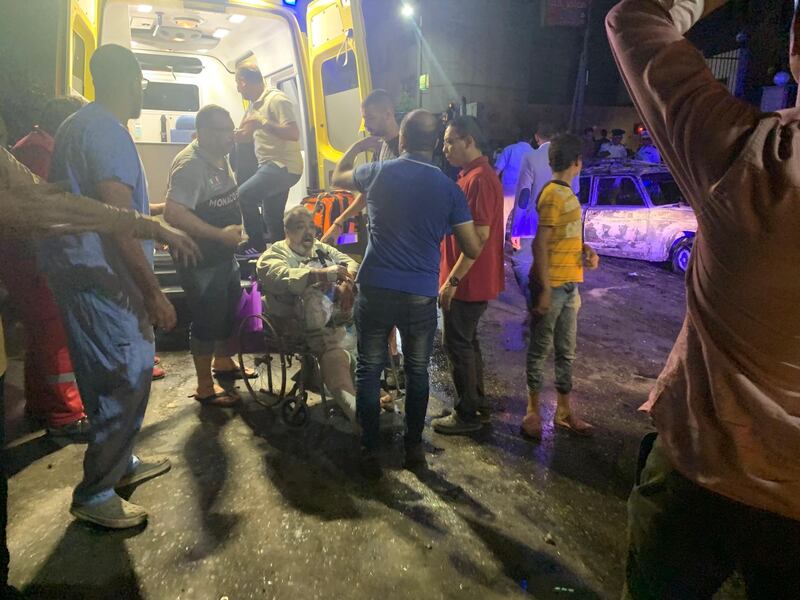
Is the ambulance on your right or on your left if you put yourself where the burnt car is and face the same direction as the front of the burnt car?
on your right

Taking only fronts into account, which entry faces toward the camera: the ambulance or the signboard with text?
the signboard with text

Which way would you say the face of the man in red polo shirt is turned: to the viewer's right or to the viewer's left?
to the viewer's left

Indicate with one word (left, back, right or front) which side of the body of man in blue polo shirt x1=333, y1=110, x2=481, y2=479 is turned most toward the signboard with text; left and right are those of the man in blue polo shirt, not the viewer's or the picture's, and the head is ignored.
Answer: front

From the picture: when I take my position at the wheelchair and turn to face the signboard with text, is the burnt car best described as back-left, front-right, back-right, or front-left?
front-right

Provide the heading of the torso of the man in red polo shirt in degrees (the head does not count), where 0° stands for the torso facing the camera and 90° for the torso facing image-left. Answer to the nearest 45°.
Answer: approximately 90°

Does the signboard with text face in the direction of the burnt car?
yes

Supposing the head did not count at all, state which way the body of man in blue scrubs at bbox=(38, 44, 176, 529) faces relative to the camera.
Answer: to the viewer's right

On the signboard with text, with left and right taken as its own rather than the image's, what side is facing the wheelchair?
front

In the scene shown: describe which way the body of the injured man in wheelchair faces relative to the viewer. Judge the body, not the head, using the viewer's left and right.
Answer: facing the viewer and to the right of the viewer

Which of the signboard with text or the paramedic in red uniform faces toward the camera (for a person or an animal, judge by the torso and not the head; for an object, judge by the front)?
the signboard with text

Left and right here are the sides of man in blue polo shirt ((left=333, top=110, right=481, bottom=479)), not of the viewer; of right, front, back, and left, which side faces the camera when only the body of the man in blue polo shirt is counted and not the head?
back

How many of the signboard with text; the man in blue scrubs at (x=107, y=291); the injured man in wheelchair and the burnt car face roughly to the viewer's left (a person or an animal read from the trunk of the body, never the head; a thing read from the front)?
0

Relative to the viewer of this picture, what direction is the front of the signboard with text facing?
facing the viewer

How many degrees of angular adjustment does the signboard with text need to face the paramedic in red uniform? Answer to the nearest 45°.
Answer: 0° — it already faces them

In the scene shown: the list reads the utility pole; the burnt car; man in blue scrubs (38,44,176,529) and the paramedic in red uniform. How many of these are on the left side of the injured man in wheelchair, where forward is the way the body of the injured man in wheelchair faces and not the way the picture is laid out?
2

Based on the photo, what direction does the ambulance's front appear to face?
away from the camera

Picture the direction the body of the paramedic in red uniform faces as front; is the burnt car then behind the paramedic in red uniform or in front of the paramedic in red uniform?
in front
